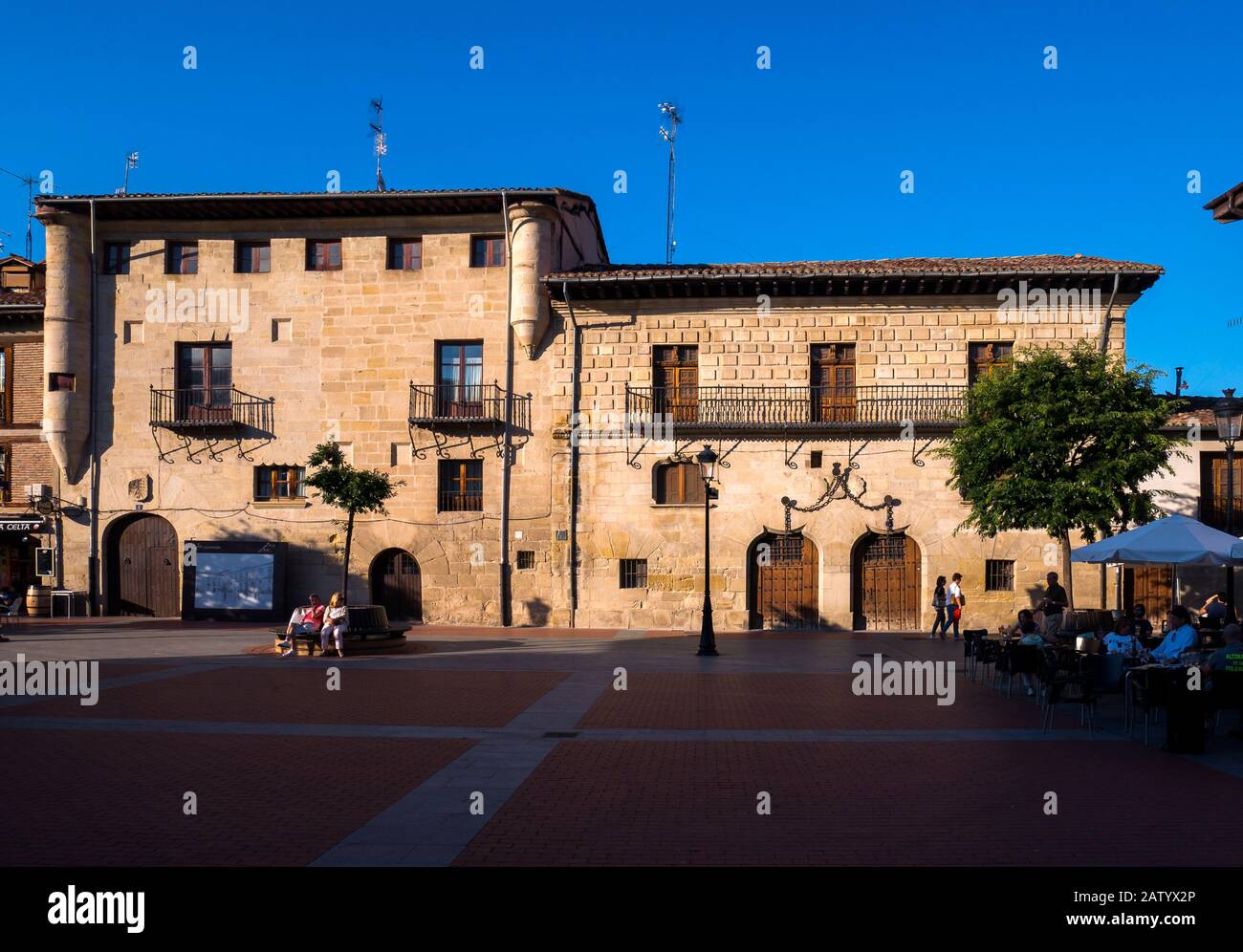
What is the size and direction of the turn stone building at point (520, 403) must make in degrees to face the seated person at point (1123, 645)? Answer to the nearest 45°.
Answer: approximately 45° to its left

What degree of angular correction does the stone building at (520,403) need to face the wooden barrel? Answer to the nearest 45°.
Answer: approximately 90° to its right

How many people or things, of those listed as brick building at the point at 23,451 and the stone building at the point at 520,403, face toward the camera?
2

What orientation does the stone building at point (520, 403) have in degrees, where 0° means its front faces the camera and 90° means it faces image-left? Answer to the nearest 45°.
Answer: approximately 0°
